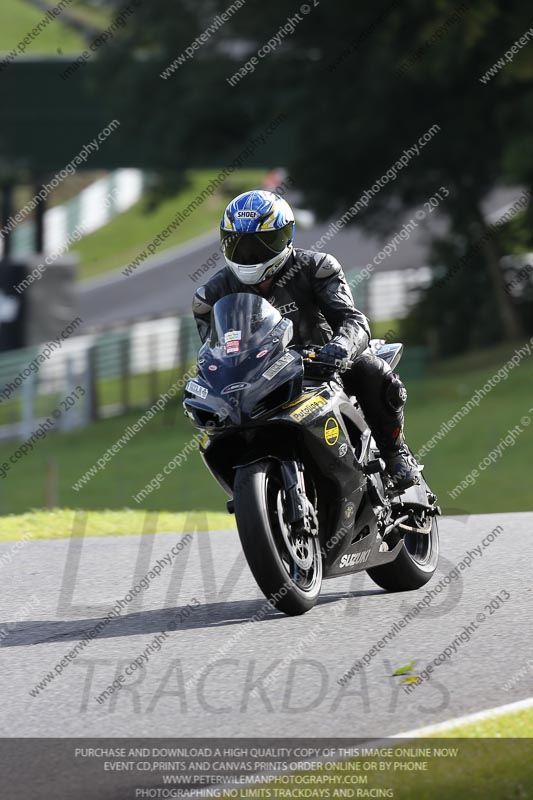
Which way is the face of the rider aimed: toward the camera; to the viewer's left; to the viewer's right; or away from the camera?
toward the camera

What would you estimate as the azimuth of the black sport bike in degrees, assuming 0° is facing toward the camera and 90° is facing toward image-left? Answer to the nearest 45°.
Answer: approximately 45°

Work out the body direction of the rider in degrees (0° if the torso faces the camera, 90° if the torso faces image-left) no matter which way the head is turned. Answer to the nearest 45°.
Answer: approximately 45°

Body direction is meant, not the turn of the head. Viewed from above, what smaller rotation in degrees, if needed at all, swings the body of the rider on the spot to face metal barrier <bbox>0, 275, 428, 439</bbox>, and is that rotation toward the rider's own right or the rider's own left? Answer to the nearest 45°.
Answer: approximately 135° to the rider's own right

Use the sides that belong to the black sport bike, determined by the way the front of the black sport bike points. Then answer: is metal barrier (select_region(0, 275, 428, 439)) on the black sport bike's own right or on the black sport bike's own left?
on the black sport bike's own right
